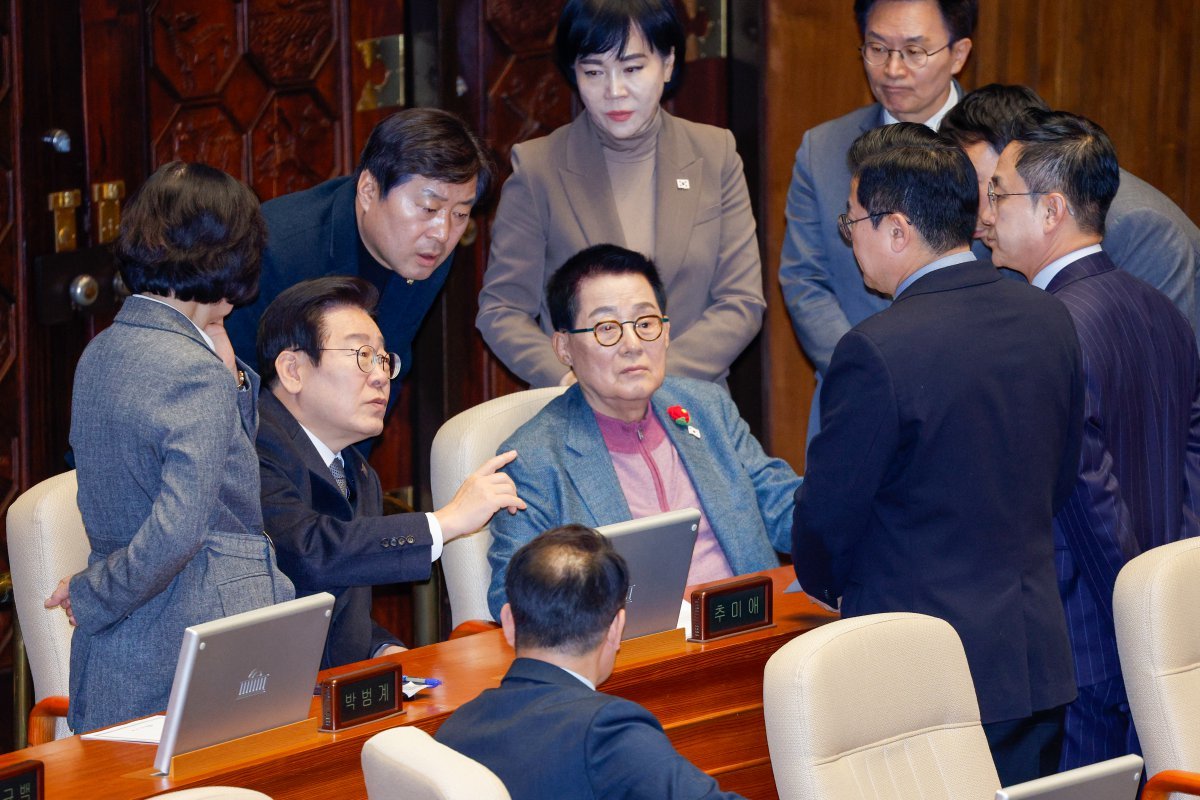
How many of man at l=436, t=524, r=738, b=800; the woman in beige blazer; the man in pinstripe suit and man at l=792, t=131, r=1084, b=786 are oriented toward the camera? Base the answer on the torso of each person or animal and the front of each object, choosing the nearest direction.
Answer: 1

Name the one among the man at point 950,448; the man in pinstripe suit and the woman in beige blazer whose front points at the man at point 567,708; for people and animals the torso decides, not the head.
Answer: the woman in beige blazer

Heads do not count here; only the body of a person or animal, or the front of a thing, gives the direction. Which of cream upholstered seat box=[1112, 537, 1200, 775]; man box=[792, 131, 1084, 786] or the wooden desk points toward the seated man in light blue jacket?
the man

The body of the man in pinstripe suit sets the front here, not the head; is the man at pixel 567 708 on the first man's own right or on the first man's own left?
on the first man's own left

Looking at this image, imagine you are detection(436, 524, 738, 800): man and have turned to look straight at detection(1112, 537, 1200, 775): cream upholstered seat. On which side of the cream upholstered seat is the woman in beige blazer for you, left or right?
left

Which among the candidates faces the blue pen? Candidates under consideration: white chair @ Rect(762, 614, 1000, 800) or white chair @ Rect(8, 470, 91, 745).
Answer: white chair @ Rect(8, 470, 91, 745)

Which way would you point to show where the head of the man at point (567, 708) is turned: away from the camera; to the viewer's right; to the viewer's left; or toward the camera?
away from the camera

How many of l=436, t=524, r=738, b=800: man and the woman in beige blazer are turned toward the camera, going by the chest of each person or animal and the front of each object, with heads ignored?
1

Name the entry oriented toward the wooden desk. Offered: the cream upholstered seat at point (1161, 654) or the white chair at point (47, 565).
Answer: the white chair

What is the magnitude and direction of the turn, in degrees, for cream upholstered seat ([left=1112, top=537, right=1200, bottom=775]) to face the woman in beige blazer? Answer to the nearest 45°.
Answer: approximately 180°

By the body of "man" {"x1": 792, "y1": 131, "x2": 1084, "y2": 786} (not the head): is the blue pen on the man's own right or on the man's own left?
on the man's own left

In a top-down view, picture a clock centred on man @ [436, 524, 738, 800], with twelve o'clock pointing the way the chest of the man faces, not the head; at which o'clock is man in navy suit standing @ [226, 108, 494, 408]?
The man in navy suit standing is roughly at 10 o'clock from the man.
